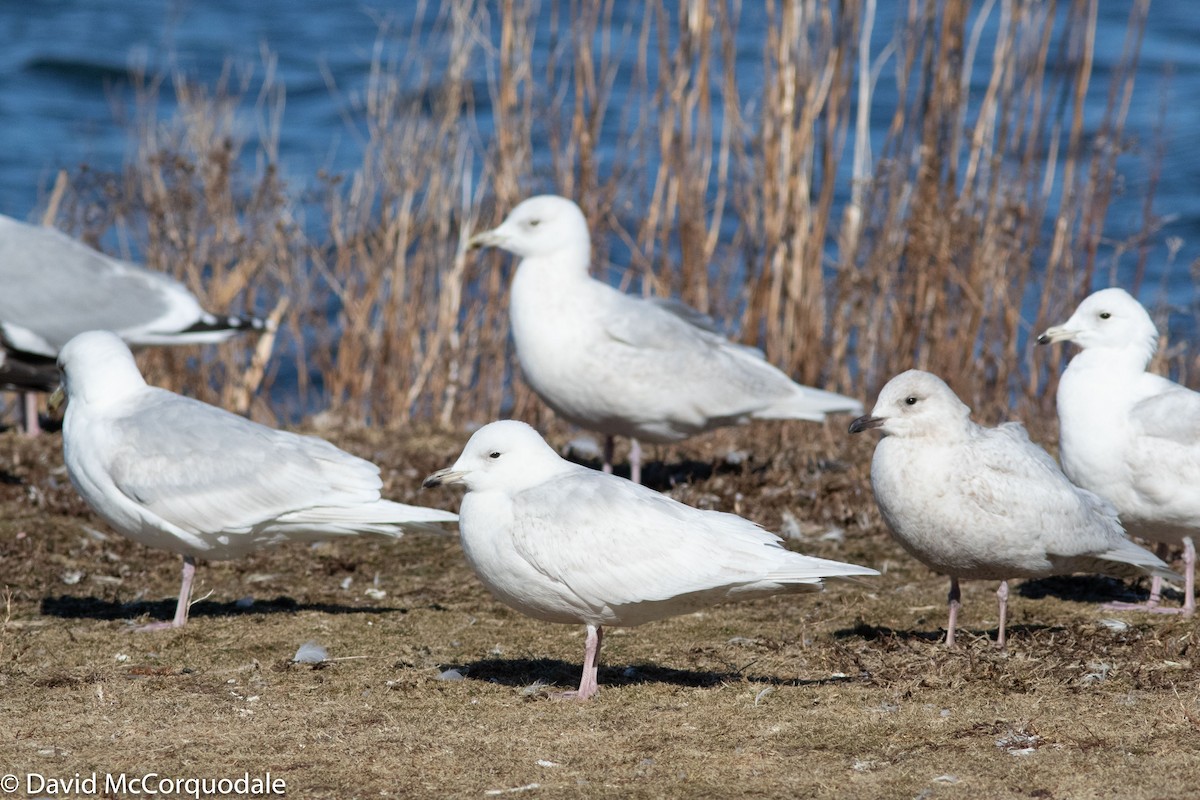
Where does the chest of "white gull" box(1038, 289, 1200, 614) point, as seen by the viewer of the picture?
to the viewer's left

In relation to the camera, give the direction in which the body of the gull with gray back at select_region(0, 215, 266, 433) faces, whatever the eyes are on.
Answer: to the viewer's left

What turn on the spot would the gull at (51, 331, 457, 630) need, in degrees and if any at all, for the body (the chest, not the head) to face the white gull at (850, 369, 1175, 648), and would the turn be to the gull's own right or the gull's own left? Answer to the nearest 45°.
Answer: approximately 180°

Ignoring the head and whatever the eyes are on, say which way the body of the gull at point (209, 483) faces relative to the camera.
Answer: to the viewer's left

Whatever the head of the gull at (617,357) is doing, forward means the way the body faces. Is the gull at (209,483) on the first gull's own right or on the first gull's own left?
on the first gull's own left

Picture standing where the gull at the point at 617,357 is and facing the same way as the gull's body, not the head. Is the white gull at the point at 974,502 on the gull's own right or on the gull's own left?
on the gull's own left

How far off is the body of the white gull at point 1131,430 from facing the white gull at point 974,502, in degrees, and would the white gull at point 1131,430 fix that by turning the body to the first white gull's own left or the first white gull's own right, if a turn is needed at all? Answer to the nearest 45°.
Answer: approximately 45° to the first white gull's own left

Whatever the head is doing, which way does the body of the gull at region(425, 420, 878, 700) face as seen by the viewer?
to the viewer's left

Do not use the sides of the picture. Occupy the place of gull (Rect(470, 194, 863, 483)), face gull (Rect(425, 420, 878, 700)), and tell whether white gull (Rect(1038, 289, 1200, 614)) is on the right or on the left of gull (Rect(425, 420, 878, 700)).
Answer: left

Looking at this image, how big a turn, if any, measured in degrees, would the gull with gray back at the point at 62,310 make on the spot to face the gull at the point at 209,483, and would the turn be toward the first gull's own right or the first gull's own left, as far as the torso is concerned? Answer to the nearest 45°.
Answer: approximately 90° to the first gull's own left

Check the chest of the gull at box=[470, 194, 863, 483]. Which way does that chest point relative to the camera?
to the viewer's left
